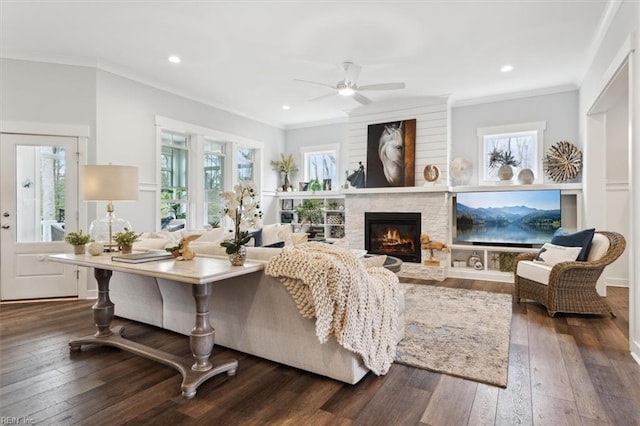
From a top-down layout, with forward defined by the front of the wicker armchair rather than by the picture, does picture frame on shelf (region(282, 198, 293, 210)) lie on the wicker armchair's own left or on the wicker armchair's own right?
on the wicker armchair's own right

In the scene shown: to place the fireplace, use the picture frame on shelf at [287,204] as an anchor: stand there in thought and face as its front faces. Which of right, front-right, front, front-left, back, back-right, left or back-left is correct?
front-left

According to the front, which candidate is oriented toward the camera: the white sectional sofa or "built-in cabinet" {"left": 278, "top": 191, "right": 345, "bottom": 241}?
the built-in cabinet

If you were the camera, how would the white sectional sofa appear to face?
facing away from the viewer and to the right of the viewer

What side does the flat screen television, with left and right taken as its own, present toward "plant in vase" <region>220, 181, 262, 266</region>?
front

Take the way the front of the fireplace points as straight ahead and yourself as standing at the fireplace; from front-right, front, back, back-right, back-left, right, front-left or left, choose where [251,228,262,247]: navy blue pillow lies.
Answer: front-right

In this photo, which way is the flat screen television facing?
toward the camera

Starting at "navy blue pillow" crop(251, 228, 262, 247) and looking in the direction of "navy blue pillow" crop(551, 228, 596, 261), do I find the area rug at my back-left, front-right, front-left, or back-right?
front-right

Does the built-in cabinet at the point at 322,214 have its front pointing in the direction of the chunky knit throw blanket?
yes

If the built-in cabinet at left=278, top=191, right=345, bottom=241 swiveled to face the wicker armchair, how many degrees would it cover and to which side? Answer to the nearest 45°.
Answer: approximately 45° to its left

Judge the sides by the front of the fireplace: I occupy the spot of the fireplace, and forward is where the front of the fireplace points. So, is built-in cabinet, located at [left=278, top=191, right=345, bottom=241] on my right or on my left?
on my right

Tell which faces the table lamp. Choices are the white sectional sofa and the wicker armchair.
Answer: the wicker armchair

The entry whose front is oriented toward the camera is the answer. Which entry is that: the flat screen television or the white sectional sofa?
the flat screen television

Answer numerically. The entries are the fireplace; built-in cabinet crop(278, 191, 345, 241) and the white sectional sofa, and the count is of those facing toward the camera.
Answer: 2

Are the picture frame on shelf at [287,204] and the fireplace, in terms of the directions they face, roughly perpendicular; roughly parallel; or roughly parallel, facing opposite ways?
roughly parallel

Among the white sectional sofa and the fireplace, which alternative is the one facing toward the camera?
the fireplace

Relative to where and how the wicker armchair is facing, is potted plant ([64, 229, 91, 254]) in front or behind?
in front

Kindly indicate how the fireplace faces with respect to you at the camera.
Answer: facing the viewer

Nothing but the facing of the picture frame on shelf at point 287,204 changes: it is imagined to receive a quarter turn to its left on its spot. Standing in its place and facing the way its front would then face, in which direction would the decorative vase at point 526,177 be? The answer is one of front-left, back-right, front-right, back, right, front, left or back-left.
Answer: front-right

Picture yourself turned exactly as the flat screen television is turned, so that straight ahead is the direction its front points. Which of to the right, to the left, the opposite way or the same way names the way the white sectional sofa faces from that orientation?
the opposite way

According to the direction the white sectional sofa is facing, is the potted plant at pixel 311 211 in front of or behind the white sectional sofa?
in front
